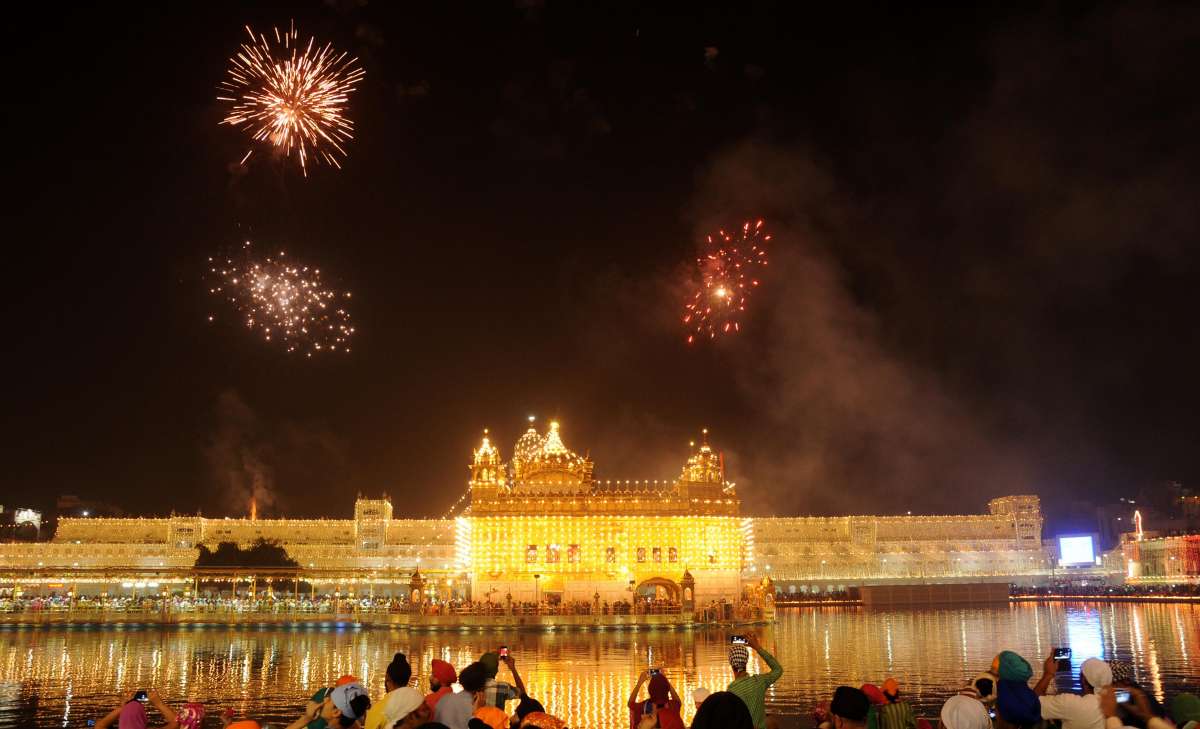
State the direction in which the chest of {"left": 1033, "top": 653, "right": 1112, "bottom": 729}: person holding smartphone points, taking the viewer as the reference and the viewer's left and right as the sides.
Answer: facing away from the viewer and to the left of the viewer

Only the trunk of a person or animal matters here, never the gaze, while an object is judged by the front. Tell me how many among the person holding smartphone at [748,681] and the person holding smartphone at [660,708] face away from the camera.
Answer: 2

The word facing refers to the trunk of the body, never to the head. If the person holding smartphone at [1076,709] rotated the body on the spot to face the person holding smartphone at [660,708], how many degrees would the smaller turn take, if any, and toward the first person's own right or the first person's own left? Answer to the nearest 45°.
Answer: approximately 45° to the first person's own left

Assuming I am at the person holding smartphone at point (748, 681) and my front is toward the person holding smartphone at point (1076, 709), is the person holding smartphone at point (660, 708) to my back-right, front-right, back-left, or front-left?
back-right

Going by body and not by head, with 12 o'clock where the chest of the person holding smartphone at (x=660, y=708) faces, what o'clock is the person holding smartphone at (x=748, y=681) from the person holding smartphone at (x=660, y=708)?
the person holding smartphone at (x=748, y=681) is roughly at 3 o'clock from the person holding smartphone at (x=660, y=708).

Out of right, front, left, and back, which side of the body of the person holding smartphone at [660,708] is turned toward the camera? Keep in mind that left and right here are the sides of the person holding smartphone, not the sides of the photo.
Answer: back

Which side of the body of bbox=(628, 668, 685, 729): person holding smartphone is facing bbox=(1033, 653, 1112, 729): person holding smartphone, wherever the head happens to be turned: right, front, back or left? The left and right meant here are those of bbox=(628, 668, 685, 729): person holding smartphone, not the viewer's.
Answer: right

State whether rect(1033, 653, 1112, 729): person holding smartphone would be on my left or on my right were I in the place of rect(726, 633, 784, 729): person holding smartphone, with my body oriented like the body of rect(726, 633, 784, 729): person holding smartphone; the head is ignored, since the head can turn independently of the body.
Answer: on my right

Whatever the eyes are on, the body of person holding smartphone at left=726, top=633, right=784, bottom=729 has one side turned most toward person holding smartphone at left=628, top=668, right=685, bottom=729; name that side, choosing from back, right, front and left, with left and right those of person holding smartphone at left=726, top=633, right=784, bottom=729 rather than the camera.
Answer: left

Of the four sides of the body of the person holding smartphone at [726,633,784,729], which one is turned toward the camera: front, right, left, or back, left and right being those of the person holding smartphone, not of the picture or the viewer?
back

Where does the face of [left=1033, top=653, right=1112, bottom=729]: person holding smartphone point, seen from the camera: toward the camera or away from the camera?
away from the camera
